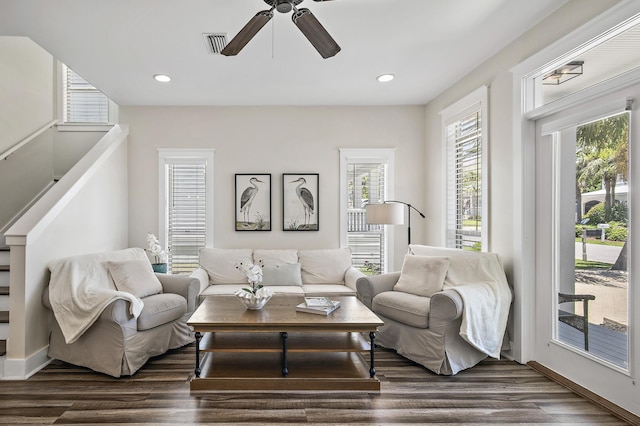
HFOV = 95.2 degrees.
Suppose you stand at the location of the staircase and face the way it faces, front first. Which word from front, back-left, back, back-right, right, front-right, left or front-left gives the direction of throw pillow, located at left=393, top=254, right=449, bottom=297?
front-left

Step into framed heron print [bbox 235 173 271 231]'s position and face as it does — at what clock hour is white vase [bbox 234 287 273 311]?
The white vase is roughly at 12 o'clock from the framed heron print.

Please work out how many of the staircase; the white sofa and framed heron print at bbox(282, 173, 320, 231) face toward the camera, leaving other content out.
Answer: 3

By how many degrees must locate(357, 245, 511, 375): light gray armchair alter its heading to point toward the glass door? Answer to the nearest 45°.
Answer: approximately 135° to its left

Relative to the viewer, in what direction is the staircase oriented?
toward the camera

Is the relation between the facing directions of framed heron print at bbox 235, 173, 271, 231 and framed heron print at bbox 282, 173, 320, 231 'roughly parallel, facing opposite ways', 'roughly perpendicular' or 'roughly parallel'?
roughly parallel

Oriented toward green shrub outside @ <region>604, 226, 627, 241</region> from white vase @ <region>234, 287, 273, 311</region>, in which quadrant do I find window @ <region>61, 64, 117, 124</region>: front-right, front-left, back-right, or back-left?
back-left

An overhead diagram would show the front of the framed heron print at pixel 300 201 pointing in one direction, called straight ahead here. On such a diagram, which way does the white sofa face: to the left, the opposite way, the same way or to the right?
the same way

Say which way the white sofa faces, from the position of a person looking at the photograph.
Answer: facing the viewer

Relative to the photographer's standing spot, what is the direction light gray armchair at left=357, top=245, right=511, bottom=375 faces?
facing the viewer and to the left of the viewer

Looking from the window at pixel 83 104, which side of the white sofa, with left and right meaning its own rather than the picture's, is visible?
right

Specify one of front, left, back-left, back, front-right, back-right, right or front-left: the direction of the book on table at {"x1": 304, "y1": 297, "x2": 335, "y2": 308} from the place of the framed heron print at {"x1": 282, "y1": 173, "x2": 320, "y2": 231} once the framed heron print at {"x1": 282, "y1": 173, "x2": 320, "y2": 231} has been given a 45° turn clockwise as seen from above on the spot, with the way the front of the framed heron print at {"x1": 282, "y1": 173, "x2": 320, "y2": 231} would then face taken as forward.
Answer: front-left
